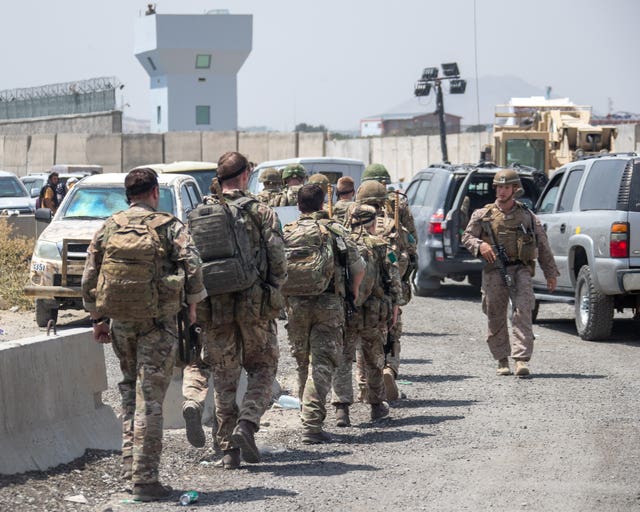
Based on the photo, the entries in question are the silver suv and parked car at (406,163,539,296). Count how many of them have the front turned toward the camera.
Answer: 0

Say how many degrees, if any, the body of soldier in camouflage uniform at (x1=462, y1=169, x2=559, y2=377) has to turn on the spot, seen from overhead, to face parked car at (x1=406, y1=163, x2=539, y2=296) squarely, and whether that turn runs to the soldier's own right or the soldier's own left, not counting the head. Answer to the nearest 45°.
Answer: approximately 180°

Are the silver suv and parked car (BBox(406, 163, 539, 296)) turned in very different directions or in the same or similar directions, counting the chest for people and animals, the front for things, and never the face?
same or similar directions

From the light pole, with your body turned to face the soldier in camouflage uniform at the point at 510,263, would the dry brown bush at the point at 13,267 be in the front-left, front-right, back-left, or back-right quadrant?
front-right

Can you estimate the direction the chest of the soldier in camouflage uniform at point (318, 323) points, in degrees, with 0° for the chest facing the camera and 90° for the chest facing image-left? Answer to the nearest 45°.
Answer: approximately 180°

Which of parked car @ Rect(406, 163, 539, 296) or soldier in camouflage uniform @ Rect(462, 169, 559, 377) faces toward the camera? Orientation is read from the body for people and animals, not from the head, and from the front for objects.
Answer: the soldier in camouflage uniform

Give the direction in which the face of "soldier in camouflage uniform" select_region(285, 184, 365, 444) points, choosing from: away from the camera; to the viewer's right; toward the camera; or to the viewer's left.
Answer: away from the camera

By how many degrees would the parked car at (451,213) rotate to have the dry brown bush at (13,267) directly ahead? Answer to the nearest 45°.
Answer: approximately 45° to its left

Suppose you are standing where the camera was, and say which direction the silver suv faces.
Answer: facing away from the viewer and to the left of the viewer

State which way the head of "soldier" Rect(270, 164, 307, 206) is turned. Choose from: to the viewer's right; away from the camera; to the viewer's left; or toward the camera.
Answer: away from the camera

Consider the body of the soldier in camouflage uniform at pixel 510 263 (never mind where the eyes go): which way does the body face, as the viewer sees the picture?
toward the camera

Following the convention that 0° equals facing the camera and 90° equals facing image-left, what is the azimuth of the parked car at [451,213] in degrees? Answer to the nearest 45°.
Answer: approximately 135°

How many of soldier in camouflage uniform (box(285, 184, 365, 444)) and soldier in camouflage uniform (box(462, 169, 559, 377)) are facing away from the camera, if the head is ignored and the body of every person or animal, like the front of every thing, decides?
1

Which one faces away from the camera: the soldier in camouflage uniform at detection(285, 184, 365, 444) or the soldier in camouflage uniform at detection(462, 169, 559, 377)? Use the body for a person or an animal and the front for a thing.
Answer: the soldier in camouflage uniform at detection(285, 184, 365, 444)
